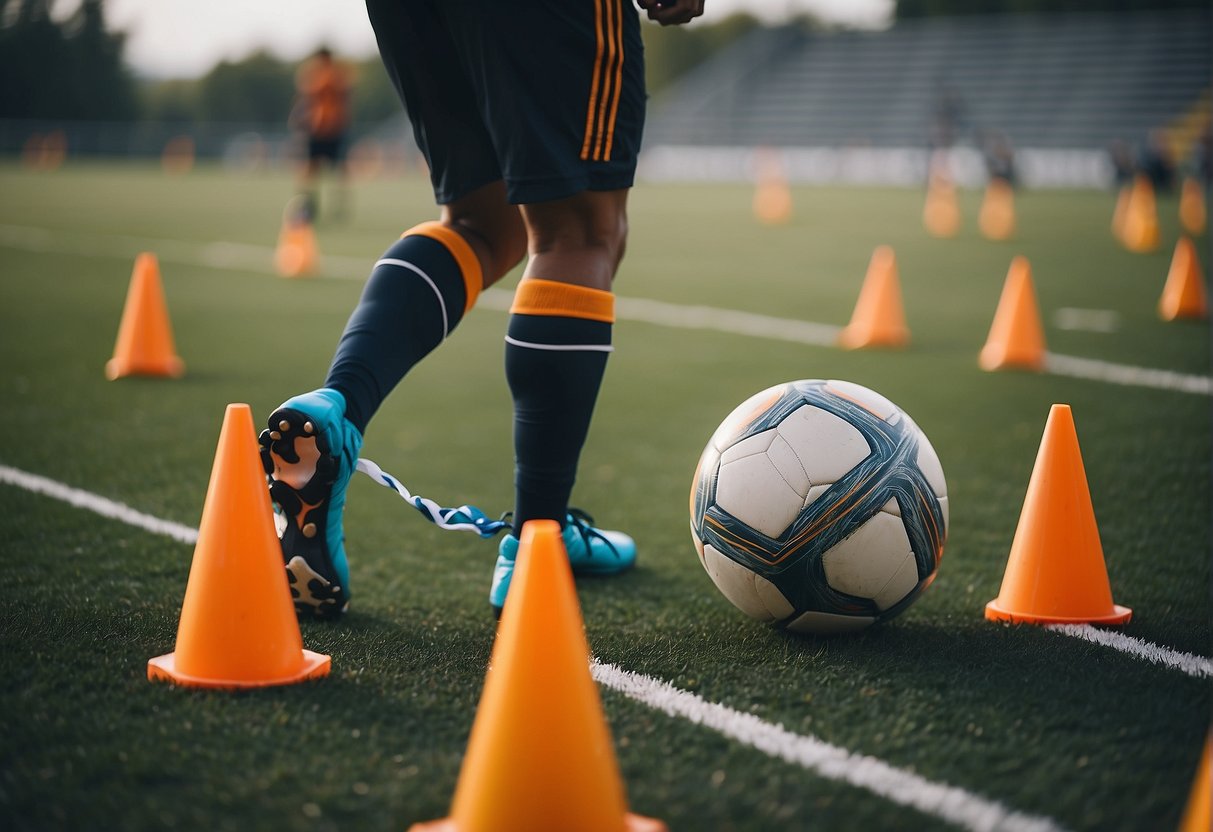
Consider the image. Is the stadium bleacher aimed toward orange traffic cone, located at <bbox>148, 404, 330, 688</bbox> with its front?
yes

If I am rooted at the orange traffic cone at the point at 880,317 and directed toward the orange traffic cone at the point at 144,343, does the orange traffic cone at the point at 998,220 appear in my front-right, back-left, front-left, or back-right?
back-right

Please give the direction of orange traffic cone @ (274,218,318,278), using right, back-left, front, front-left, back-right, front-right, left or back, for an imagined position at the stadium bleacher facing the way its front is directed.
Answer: front

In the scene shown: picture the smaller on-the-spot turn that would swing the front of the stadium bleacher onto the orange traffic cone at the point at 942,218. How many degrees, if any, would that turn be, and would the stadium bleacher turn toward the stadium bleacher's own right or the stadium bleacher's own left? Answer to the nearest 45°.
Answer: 0° — it already faces it

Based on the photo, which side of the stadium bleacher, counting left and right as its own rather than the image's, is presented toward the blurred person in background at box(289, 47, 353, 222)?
front

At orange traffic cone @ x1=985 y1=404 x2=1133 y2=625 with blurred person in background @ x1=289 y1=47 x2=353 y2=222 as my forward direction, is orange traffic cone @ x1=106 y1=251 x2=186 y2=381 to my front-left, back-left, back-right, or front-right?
front-left

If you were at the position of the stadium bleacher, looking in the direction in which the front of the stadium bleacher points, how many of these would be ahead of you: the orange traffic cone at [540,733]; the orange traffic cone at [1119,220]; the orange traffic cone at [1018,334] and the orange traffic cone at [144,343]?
4

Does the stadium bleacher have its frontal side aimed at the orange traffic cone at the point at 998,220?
yes

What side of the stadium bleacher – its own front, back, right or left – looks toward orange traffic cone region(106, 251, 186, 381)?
front

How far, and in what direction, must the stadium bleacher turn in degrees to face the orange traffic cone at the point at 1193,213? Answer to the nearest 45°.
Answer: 0° — it already faces it

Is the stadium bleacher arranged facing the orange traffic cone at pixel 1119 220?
yes

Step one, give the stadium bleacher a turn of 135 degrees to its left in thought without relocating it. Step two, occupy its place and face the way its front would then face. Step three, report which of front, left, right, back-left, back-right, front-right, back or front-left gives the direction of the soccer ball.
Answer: back-right

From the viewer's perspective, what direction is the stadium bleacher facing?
toward the camera

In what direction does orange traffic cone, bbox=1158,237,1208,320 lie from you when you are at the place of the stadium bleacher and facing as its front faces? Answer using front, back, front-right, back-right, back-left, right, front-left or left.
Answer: front

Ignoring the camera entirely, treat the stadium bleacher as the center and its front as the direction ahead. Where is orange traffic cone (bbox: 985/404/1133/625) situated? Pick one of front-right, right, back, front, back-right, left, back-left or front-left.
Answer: front

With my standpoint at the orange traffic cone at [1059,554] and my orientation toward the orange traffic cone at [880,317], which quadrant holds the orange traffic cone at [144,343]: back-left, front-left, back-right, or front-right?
front-left

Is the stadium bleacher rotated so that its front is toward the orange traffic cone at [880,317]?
yes
